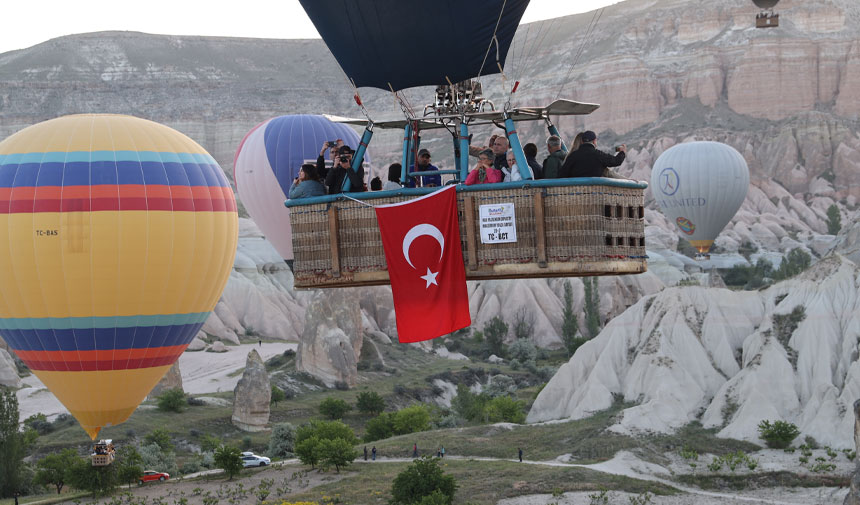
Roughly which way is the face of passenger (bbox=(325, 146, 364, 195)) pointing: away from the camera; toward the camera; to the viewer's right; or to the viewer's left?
toward the camera

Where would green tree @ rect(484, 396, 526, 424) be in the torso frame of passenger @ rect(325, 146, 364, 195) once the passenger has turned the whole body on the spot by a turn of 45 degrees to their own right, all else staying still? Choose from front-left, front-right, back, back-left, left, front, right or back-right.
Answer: back-right

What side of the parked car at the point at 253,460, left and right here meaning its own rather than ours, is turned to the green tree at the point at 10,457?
back

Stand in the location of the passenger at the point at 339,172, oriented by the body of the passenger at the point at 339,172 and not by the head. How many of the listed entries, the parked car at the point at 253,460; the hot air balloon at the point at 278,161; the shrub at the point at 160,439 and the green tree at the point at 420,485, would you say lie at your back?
4

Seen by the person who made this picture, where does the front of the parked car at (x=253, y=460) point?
facing to the right of the viewer

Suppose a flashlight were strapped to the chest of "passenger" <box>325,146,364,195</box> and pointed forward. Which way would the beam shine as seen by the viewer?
toward the camera

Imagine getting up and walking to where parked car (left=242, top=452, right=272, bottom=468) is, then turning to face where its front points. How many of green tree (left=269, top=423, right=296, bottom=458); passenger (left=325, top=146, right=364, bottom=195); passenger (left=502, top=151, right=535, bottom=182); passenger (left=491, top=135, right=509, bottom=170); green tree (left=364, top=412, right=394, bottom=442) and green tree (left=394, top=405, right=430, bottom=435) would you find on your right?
3

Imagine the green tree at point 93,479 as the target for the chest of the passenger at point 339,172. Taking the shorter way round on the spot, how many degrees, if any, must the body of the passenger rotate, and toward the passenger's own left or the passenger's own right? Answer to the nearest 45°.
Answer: approximately 180°

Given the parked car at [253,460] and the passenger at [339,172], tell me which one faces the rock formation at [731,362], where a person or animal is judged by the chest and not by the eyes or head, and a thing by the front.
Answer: the parked car

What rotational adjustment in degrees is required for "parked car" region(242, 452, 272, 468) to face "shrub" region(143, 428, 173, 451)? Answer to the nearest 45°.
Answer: approximately 135° to its left

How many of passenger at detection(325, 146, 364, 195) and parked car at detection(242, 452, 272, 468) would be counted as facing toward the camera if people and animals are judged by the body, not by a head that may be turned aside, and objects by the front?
1

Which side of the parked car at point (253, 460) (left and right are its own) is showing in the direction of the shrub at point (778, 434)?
front

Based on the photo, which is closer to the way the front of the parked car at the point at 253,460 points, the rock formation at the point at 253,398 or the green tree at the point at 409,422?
the green tree

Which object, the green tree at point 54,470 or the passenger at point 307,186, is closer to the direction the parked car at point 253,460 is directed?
the passenger

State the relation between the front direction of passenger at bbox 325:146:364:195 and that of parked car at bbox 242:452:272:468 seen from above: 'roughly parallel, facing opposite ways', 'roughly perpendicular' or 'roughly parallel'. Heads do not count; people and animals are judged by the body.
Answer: roughly perpendicular

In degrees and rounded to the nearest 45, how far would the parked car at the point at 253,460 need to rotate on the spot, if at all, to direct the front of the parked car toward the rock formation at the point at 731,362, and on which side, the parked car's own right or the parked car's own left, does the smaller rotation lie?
0° — it already faces it
